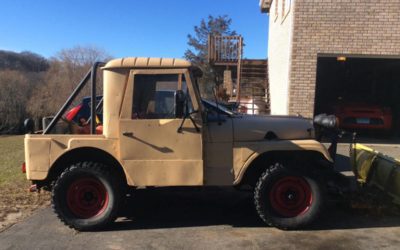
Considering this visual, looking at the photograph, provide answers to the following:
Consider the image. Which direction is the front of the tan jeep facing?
to the viewer's right

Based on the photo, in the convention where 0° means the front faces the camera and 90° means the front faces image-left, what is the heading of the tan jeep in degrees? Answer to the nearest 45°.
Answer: approximately 270°
